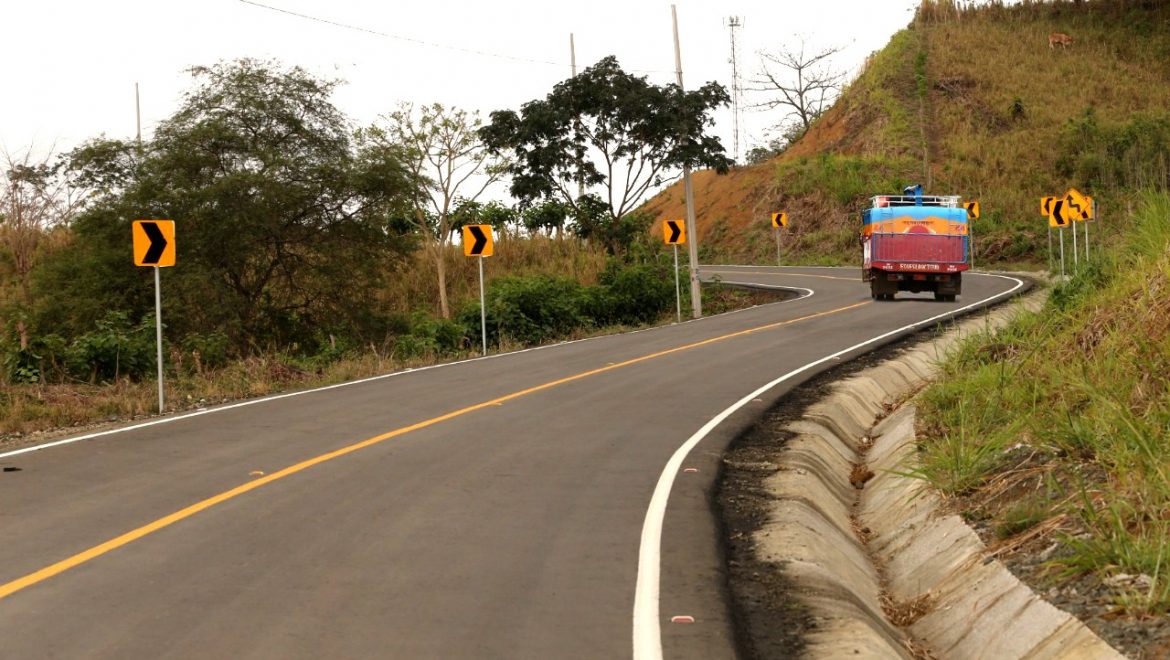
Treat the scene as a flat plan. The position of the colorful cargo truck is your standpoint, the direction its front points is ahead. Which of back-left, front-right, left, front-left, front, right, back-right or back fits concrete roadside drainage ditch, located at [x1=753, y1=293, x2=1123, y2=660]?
back

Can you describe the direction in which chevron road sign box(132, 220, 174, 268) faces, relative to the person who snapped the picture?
facing the viewer

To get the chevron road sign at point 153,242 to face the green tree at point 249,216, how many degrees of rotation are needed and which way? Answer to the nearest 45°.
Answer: approximately 180°

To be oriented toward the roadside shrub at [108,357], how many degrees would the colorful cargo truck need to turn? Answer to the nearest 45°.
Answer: approximately 135° to its left

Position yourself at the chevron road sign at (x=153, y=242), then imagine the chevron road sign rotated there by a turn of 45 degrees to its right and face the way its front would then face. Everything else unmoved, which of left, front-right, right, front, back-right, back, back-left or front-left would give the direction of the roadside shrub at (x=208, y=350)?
back-right

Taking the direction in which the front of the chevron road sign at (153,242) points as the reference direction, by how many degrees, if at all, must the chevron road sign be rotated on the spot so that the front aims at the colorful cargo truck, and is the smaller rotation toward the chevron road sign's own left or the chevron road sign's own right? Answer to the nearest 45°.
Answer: approximately 135° to the chevron road sign's own left

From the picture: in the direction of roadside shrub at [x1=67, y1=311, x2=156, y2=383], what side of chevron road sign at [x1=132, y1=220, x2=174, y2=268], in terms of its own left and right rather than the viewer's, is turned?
back

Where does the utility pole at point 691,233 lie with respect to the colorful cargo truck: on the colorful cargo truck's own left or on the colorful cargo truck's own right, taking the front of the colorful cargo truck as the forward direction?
on the colorful cargo truck's own left

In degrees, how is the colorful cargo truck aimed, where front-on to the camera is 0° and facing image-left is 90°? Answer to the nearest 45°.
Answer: approximately 180°

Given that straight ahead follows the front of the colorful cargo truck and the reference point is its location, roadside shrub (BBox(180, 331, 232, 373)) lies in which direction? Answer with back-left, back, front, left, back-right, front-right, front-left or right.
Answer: back-left

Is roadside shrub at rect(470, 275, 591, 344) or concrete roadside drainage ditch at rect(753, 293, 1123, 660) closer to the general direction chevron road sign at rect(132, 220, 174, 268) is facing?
the concrete roadside drainage ditch

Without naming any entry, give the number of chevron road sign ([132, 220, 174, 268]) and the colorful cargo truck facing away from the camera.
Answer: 1

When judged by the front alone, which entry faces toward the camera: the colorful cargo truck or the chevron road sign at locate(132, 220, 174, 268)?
the chevron road sign

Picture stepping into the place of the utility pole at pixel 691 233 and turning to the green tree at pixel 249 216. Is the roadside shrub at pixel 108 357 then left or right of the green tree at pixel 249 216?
left

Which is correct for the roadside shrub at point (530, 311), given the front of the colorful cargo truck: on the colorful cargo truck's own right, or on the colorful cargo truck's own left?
on the colorful cargo truck's own left
